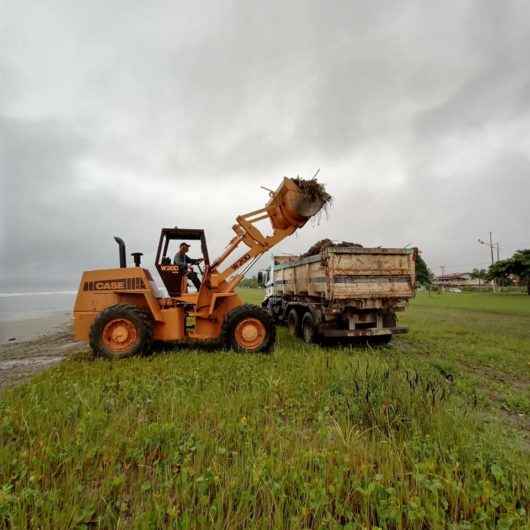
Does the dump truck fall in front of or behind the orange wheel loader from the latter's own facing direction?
in front

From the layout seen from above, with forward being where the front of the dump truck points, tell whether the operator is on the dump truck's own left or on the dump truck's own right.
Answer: on the dump truck's own left

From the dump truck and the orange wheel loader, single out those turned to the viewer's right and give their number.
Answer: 1

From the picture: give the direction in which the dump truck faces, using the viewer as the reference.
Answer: facing away from the viewer and to the left of the viewer

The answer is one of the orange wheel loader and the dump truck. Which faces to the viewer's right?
the orange wheel loader

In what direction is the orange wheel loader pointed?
to the viewer's right

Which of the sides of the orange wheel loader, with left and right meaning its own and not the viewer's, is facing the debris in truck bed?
front
